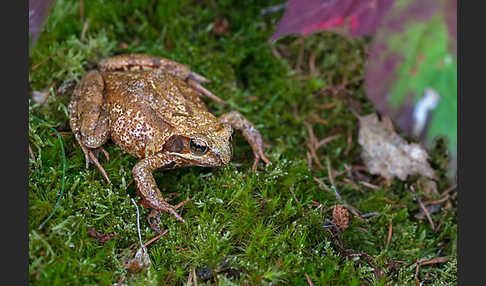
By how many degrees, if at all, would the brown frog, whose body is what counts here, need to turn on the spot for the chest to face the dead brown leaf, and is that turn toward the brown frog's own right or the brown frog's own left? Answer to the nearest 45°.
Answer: approximately 45° to the brown frog's own left

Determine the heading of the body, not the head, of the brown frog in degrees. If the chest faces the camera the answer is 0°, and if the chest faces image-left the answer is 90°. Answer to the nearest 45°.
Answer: approximately 315°

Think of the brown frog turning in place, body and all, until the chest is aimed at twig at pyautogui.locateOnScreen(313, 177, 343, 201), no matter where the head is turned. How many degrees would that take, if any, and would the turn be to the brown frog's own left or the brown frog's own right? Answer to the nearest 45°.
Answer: approximately 45° to the brown frog's own left

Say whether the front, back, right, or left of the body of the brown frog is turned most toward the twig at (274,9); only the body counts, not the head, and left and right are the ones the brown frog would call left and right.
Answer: left

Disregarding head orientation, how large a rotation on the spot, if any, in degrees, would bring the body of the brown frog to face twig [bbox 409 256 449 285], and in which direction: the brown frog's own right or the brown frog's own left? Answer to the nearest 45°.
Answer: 0° — it already faces it

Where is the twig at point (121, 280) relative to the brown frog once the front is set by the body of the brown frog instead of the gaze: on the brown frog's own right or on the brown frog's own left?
on the brown frog's own right

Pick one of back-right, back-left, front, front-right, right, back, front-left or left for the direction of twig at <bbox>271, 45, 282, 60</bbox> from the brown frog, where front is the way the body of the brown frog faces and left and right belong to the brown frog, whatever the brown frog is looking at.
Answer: left

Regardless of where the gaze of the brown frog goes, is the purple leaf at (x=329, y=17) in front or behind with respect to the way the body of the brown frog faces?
in front

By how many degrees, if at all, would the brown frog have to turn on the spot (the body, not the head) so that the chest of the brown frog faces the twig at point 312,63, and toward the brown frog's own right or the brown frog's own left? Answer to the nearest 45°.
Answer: approximately 90° to the brown frog's own left
